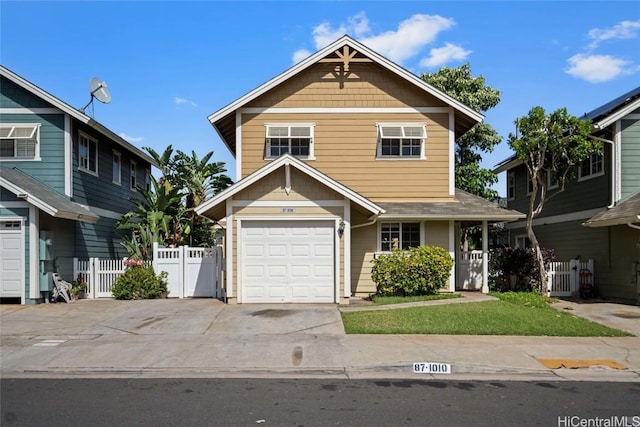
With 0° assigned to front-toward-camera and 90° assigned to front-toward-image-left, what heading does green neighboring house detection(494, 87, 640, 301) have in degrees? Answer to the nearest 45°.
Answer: approximately 315°

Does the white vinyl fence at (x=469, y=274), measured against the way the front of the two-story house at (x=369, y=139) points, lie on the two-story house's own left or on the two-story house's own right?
on the two-story house's own left

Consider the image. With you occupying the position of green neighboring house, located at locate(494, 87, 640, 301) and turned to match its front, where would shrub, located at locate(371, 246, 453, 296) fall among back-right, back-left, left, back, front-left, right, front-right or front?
right

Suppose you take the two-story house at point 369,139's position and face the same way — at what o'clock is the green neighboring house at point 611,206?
The green neighboring house is roughly at 9 o'clock from the two-story house.

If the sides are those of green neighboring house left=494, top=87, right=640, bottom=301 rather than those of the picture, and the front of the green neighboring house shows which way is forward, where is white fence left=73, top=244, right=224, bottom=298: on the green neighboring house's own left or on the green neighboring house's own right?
on the green neighboring house's own right

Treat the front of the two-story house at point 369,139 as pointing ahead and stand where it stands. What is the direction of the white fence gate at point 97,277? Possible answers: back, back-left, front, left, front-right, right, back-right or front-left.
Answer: right
